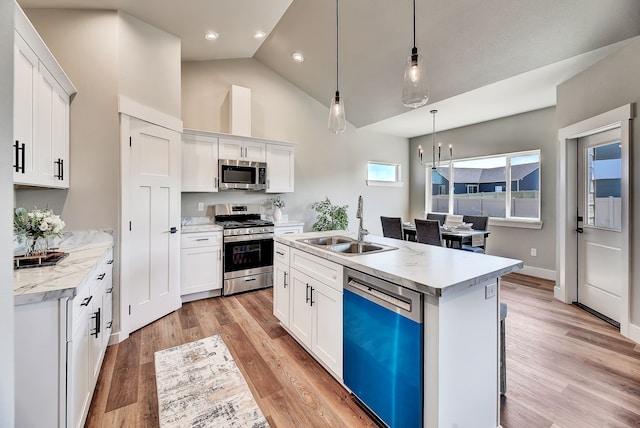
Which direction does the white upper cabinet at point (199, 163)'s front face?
toward the camera

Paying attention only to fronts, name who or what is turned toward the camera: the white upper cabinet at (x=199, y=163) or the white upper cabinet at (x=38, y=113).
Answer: the white upper cabinet at (x=199, y=163)

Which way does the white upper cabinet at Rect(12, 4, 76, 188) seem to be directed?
to the viewer's right

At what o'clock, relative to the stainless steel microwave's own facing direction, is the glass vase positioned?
The glass vase is roughly at 1 o'clock from the stainless steel microwave.

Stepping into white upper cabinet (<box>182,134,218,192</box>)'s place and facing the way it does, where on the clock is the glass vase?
The glass vase is roughly at 1 o'clock from the white upper cabinet.

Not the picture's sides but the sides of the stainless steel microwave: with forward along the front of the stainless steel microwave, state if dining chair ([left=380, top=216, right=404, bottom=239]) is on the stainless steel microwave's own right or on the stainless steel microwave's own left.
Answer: on the stainless steel microwave's own left

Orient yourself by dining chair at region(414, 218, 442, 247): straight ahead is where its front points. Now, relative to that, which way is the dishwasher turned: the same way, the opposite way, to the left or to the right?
the opposite way

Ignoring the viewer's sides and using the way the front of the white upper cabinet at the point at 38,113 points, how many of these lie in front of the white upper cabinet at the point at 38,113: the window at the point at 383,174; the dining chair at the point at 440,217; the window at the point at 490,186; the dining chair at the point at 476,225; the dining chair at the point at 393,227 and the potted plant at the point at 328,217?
6

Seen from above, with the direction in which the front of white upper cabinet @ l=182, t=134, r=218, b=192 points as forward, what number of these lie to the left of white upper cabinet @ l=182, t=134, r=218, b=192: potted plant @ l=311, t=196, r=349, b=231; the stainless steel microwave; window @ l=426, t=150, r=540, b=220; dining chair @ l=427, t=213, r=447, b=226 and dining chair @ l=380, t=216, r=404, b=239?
5

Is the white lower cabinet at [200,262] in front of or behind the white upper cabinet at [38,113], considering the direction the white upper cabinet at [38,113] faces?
in front

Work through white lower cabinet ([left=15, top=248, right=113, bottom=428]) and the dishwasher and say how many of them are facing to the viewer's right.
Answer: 1

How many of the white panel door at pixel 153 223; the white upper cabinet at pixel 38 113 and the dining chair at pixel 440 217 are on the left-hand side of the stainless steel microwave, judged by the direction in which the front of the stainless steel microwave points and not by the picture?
1

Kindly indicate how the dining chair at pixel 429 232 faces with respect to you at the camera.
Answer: facing away from the viewer and to the right of the viewer

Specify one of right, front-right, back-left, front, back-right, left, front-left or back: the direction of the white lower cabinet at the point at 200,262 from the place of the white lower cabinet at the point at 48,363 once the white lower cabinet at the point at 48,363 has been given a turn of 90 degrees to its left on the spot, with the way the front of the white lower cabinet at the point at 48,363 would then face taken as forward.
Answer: front-right

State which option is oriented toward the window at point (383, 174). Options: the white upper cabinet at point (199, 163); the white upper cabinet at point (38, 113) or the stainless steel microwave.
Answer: the white upper cabinet at point (38, 113)

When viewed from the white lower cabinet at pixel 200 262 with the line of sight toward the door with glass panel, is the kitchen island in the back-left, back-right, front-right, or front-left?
front-right

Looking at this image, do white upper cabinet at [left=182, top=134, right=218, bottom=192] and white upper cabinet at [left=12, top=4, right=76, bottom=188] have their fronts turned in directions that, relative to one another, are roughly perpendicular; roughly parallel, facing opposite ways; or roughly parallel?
roughly perpendicular

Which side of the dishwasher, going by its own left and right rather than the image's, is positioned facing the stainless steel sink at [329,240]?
right

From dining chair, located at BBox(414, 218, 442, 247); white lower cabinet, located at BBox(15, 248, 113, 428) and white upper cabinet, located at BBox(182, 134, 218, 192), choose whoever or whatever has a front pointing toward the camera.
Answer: the white upper cabinet

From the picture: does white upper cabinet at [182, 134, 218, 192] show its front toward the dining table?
no

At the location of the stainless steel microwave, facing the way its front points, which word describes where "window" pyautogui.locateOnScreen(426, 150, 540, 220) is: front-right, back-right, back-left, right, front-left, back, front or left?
left
